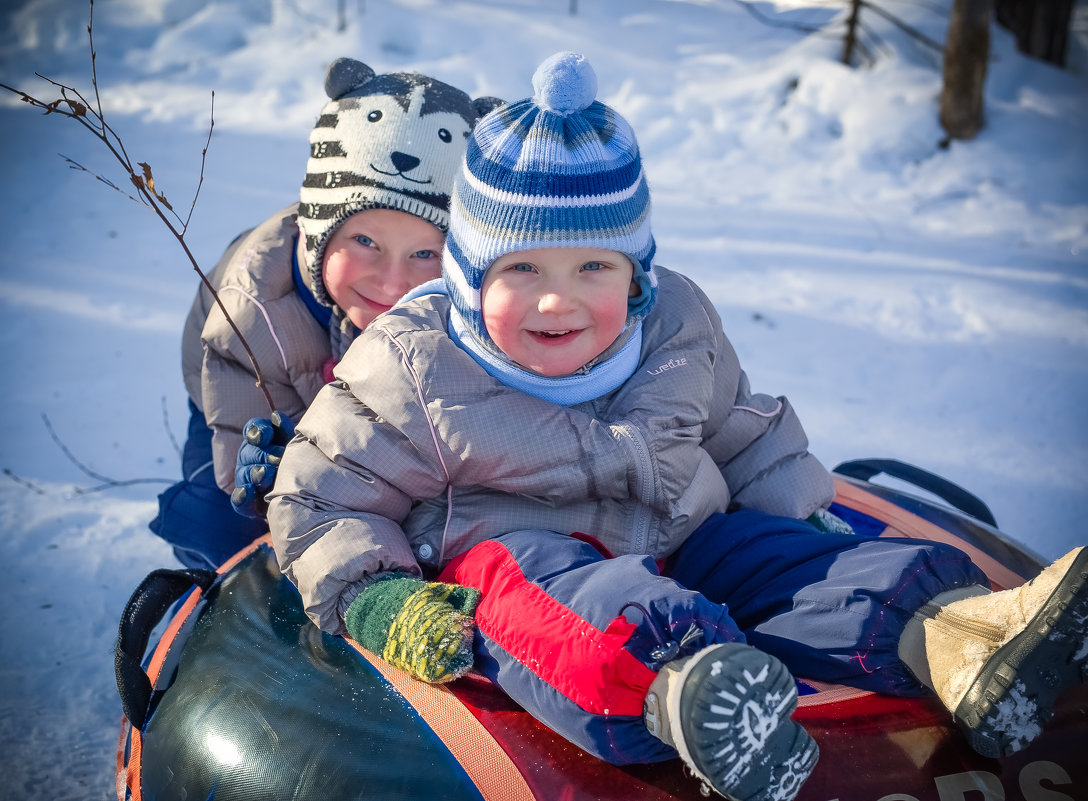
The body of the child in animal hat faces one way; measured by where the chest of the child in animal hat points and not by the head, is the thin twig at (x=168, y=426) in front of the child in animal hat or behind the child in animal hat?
behind

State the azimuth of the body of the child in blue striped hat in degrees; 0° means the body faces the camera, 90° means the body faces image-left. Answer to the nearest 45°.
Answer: approximately 315°

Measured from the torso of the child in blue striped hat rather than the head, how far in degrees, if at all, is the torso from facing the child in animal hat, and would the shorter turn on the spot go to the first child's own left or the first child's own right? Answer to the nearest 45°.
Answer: approximately 180°

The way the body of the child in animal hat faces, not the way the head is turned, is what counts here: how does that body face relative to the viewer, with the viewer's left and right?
facing the viewer and to the right of the viewer

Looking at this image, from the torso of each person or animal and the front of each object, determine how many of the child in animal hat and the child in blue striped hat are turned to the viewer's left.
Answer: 0

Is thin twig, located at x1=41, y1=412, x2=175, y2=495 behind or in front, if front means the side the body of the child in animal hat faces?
behind

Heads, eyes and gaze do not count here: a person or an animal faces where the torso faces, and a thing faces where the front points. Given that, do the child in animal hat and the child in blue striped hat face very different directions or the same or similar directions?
same or similar directions
